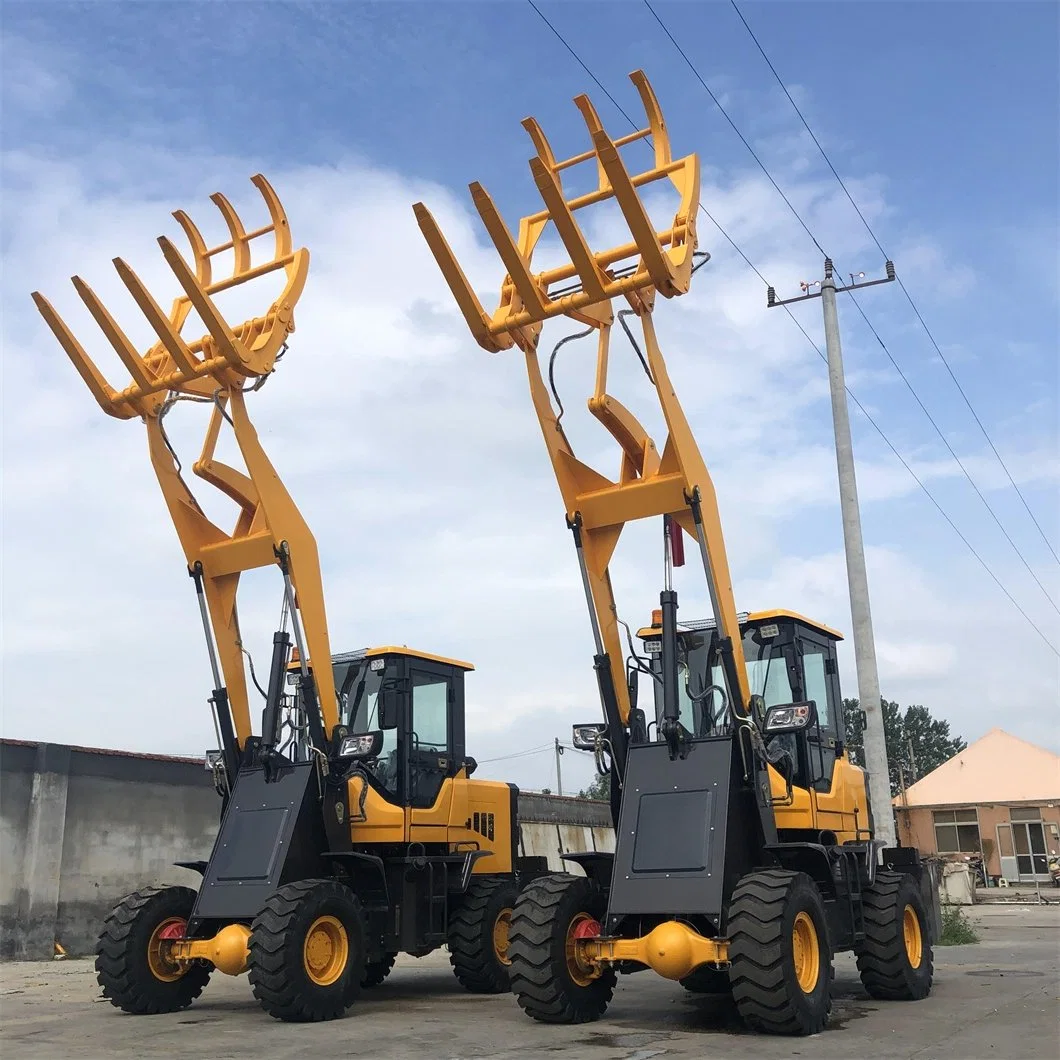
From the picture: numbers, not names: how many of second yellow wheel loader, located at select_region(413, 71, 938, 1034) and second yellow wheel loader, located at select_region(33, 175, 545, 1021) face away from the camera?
0

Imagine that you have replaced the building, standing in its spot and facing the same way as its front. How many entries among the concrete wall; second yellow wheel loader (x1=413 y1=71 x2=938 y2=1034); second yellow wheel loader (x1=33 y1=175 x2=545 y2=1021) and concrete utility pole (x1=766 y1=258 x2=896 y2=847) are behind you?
0

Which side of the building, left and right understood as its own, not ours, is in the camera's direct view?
front

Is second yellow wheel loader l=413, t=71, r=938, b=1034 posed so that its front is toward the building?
no

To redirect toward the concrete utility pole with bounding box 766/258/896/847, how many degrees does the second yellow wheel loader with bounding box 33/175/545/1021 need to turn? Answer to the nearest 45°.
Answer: approximately 180°

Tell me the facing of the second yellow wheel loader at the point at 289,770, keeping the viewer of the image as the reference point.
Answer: facing the viewer and to the left of the viewer

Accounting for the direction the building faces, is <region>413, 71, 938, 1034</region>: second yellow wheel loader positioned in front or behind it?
in front

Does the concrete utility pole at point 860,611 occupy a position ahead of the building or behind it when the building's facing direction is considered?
ahead

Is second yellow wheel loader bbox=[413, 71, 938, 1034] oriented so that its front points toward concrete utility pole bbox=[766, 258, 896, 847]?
no

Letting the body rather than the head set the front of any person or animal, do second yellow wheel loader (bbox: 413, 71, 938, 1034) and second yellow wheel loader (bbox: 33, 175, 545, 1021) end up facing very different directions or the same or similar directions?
same or similar directions

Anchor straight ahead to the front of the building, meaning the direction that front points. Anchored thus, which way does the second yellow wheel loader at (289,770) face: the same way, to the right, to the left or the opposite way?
the same way

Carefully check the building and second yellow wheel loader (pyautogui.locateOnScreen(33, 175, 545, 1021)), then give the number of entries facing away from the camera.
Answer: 0

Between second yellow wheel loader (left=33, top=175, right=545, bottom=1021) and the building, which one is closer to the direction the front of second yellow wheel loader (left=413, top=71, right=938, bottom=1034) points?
the second yellow wheel loader

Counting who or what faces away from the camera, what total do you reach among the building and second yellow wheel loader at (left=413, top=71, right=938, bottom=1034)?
0

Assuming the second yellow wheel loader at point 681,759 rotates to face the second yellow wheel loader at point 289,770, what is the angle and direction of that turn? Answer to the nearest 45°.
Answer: approximately 45° to its right

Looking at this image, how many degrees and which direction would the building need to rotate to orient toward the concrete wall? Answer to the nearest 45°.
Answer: approximately 45° to its right
